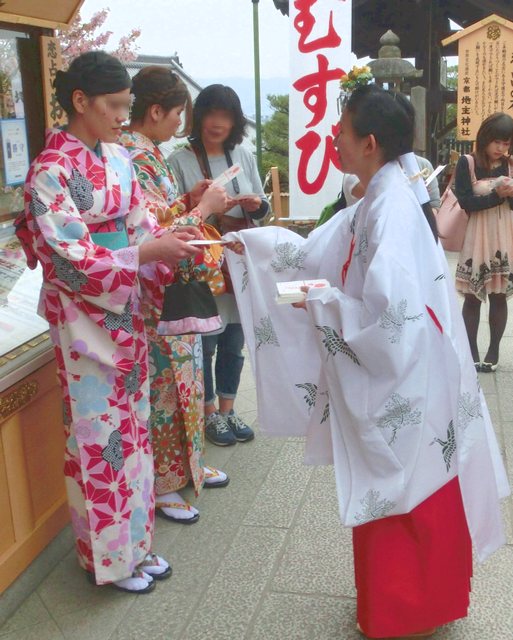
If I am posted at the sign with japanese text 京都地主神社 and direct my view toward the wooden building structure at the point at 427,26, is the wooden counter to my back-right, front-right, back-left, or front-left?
back-left

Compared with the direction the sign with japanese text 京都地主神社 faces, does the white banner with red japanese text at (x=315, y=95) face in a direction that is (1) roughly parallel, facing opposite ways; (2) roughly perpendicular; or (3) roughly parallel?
roughly parallel

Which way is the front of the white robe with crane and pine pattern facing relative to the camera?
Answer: to the viewer's left

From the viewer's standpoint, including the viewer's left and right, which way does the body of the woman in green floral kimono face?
facing to the right of the viewer

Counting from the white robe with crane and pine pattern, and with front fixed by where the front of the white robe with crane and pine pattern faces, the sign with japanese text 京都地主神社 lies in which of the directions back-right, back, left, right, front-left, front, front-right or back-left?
right

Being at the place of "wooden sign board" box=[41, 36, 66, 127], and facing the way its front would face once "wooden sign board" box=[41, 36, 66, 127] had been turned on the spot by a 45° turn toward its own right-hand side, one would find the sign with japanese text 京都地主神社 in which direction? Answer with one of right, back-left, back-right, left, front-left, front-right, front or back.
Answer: back-left

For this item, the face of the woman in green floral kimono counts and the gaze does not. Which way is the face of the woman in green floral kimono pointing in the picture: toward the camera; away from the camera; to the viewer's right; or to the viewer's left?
to the viewer's right

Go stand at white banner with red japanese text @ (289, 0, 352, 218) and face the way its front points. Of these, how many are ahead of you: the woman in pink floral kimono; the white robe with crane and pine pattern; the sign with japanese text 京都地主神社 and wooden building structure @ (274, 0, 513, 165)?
2

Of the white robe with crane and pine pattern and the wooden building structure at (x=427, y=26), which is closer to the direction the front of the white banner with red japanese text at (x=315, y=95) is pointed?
the white robe with crane and pine pattern

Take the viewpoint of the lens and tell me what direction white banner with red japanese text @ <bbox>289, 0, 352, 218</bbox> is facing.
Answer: facing the viewer

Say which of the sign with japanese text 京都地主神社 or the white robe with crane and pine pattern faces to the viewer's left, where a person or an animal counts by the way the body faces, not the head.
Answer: the white robe with crane and pine pattern

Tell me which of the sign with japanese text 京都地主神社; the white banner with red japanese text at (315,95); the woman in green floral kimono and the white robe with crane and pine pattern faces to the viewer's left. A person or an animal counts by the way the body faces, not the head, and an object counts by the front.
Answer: the white robe with crane and pine pattern

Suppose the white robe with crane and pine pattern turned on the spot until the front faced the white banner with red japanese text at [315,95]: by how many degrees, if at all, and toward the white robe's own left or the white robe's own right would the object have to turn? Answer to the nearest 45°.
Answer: approximately 90° to the white robe's own right

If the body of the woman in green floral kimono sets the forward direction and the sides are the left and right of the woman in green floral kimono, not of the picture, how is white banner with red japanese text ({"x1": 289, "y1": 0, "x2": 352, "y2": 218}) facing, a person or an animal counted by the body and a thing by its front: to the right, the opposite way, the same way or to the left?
to the right

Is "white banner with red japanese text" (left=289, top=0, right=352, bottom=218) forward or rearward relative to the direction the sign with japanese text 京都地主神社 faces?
forward

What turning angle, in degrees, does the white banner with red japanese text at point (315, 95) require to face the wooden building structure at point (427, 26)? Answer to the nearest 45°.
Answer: approximately 180°

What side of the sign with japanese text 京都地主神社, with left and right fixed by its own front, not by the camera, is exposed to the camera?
front
